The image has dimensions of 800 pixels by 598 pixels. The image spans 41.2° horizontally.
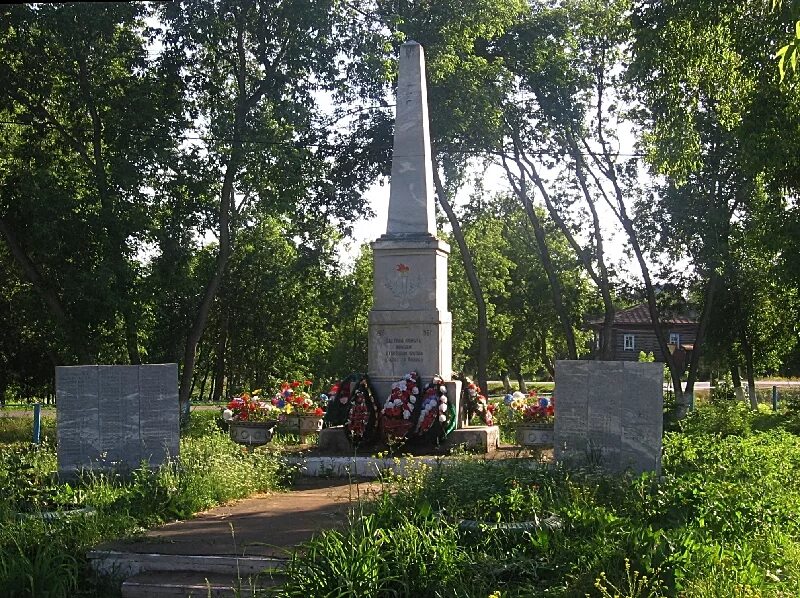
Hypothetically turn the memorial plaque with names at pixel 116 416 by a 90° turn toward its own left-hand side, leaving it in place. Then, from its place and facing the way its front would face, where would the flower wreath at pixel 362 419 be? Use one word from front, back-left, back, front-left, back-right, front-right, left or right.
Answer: front-left

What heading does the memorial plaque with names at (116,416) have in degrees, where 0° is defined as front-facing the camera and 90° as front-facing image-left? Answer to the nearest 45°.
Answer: approximately 0°

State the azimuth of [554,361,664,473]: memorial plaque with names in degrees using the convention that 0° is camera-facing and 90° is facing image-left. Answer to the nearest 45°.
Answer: approximately 0°

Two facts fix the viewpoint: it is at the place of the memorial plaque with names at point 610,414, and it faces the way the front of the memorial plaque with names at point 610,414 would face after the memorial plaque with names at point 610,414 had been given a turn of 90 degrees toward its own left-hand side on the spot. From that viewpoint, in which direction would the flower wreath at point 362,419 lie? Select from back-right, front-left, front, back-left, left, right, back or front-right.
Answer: back-left

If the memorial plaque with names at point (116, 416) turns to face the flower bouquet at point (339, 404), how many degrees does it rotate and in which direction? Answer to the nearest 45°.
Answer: approximately 135° to its left

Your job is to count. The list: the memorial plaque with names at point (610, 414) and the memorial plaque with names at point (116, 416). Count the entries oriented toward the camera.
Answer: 2

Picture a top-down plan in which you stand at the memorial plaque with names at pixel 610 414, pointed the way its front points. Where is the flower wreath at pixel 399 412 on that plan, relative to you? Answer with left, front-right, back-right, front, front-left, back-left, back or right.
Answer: back-right

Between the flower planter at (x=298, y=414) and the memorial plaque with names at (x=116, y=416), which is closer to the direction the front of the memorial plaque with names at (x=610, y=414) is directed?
the memorial plaque with names

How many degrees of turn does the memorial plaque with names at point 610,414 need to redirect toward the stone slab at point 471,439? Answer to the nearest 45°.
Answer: approximately 135° to its right

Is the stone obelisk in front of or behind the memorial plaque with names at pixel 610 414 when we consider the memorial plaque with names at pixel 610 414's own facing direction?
behind
